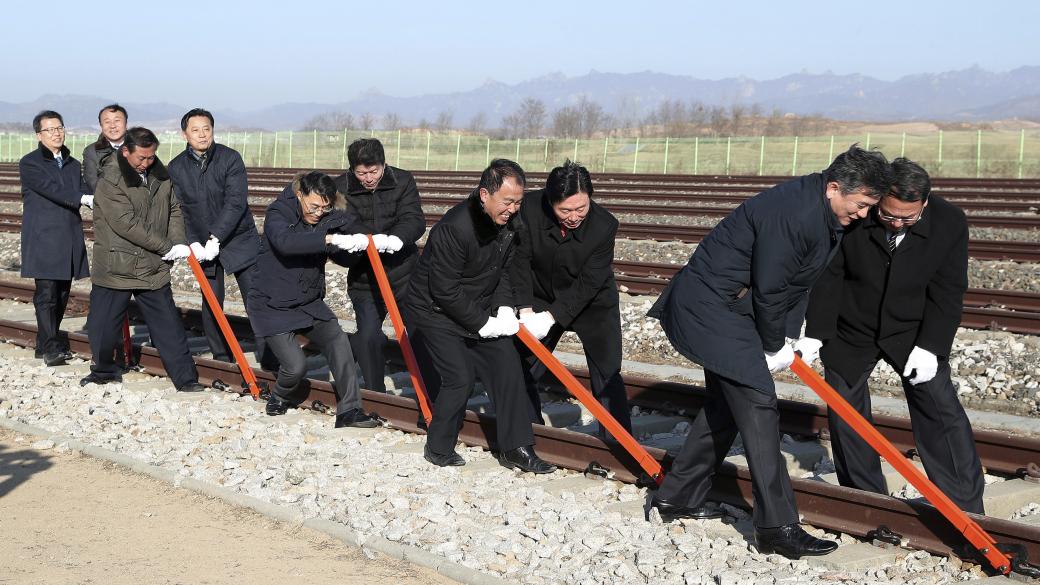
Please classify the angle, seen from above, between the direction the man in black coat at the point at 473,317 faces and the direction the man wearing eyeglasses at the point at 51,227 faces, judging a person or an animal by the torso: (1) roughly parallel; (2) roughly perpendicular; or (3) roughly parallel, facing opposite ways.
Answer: roughly parallel

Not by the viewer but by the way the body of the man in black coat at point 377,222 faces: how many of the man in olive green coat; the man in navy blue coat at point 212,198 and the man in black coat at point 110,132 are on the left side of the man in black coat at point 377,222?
0

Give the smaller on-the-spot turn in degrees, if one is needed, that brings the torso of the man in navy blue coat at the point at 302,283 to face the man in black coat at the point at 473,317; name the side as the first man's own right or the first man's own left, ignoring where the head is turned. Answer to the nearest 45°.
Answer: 0° — they already face them

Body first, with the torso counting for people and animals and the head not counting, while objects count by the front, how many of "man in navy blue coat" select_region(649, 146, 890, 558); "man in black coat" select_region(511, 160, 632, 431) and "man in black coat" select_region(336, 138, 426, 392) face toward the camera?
2

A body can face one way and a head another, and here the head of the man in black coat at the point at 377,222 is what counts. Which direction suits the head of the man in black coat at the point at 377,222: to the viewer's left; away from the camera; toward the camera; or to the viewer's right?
toward the camera

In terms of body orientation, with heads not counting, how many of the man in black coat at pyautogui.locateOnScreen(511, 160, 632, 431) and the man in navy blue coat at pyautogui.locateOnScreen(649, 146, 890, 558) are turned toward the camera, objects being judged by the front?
1

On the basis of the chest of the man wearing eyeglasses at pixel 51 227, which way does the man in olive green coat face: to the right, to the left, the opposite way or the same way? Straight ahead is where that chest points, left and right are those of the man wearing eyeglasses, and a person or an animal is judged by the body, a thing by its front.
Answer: the same way

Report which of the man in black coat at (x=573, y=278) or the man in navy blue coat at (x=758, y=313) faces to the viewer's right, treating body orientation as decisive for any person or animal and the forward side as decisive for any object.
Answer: the man in navy blue coat at (x=758, y=313)

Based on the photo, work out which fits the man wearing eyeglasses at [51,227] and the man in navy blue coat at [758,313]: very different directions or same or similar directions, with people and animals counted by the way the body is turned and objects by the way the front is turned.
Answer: same or similar directions

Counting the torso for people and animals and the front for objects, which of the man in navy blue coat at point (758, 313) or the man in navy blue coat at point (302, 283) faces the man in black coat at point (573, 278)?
the man in navy blue coat at point (302, 283)

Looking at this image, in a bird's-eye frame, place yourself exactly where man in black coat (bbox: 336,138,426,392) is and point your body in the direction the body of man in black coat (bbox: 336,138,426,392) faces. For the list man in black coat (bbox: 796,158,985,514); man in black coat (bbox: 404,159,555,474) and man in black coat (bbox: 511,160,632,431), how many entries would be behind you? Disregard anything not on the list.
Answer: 0

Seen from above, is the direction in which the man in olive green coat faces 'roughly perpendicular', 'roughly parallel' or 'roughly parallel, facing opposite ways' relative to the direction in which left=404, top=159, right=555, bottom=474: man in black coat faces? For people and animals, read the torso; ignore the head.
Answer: roughly parallel

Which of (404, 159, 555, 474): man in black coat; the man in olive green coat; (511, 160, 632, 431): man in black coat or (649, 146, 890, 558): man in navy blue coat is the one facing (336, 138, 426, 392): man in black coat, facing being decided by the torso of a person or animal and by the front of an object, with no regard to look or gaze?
the man in olive green coat

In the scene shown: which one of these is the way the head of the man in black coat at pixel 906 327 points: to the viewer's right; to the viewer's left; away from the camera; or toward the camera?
toward the camera

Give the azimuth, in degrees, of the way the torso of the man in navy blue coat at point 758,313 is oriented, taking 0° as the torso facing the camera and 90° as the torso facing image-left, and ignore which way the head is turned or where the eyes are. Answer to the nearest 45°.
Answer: approximately 270°

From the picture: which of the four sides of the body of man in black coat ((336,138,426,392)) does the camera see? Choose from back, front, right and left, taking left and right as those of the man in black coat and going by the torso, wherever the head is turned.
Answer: front

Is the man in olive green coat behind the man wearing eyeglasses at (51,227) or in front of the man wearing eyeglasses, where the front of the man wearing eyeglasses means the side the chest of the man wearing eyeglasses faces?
in front
